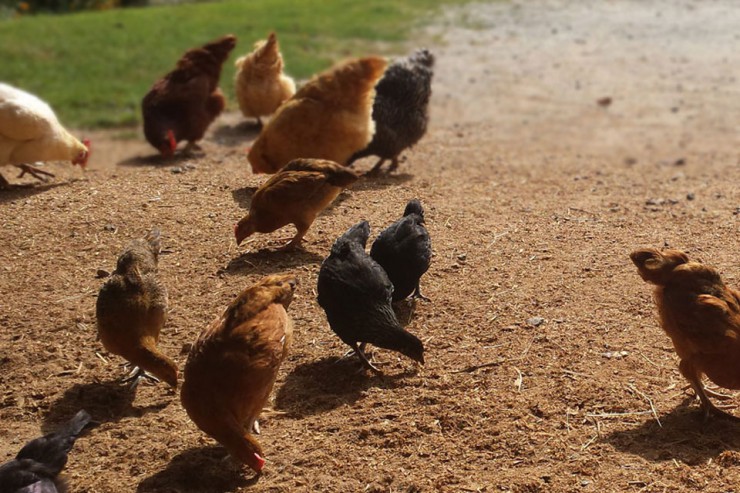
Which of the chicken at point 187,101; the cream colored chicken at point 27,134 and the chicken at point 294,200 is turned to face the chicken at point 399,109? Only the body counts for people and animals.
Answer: the cream colored chicken

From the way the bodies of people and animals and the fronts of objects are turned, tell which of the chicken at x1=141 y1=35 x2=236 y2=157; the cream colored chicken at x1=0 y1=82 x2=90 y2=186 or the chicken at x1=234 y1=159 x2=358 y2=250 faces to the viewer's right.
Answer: the cream colored chicken

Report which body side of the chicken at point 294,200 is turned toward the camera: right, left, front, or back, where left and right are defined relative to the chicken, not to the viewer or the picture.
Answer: left

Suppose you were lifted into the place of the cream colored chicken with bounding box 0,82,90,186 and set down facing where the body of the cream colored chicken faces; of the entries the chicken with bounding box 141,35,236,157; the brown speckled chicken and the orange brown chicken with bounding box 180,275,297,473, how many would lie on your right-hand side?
2

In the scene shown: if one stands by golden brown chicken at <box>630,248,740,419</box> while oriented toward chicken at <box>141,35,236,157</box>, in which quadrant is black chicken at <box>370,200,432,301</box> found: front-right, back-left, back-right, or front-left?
front-left

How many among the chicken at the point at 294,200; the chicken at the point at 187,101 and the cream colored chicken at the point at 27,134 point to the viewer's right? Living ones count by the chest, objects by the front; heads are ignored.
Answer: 1

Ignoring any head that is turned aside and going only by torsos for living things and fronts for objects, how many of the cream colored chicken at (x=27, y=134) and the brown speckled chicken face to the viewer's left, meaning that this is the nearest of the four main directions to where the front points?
0

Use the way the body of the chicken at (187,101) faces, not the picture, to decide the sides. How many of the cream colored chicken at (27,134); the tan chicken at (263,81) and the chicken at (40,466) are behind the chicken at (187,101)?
1

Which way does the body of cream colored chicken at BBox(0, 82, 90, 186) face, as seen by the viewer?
to the viewer's right

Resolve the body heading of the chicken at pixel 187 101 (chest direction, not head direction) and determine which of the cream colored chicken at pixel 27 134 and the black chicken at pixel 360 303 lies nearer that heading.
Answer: the cream colored chicken

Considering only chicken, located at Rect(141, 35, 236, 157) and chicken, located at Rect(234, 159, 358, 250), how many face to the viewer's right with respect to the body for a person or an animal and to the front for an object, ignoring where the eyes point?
0

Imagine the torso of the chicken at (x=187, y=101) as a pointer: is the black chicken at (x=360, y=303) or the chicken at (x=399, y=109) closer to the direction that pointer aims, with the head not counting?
the black chicken

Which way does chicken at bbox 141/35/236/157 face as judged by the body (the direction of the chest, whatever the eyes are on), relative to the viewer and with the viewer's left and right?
facing the viewer and to the left of the viewer

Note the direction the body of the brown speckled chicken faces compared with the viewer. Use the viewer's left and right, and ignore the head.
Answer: facing the viewer and to the right of the viewer

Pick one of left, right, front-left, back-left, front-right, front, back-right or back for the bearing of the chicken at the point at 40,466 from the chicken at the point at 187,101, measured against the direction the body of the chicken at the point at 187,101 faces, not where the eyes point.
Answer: front-left

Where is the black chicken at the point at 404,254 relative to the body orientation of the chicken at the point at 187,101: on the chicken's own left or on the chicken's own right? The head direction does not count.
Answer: on the chicken's own left

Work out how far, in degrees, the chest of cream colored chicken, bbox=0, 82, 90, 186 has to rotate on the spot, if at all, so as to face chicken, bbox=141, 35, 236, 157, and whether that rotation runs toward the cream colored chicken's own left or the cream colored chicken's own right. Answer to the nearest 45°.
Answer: approximately 45° to the cream colored chicken's own left
